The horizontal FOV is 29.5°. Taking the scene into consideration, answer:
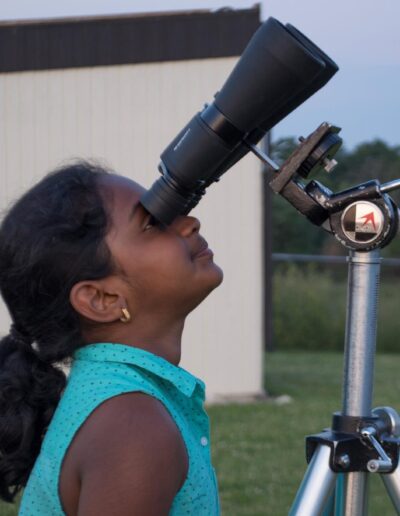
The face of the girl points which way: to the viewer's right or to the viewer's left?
to the viewer's right

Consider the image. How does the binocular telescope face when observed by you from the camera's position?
facing to the right of the viewer

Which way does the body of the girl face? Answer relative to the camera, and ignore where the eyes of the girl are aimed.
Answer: to the viewer's right

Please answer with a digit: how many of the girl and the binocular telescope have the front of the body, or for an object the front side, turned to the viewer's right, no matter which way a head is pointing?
2

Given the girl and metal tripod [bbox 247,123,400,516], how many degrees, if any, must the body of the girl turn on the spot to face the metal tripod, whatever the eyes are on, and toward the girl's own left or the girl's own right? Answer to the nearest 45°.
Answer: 0° — they already face it
